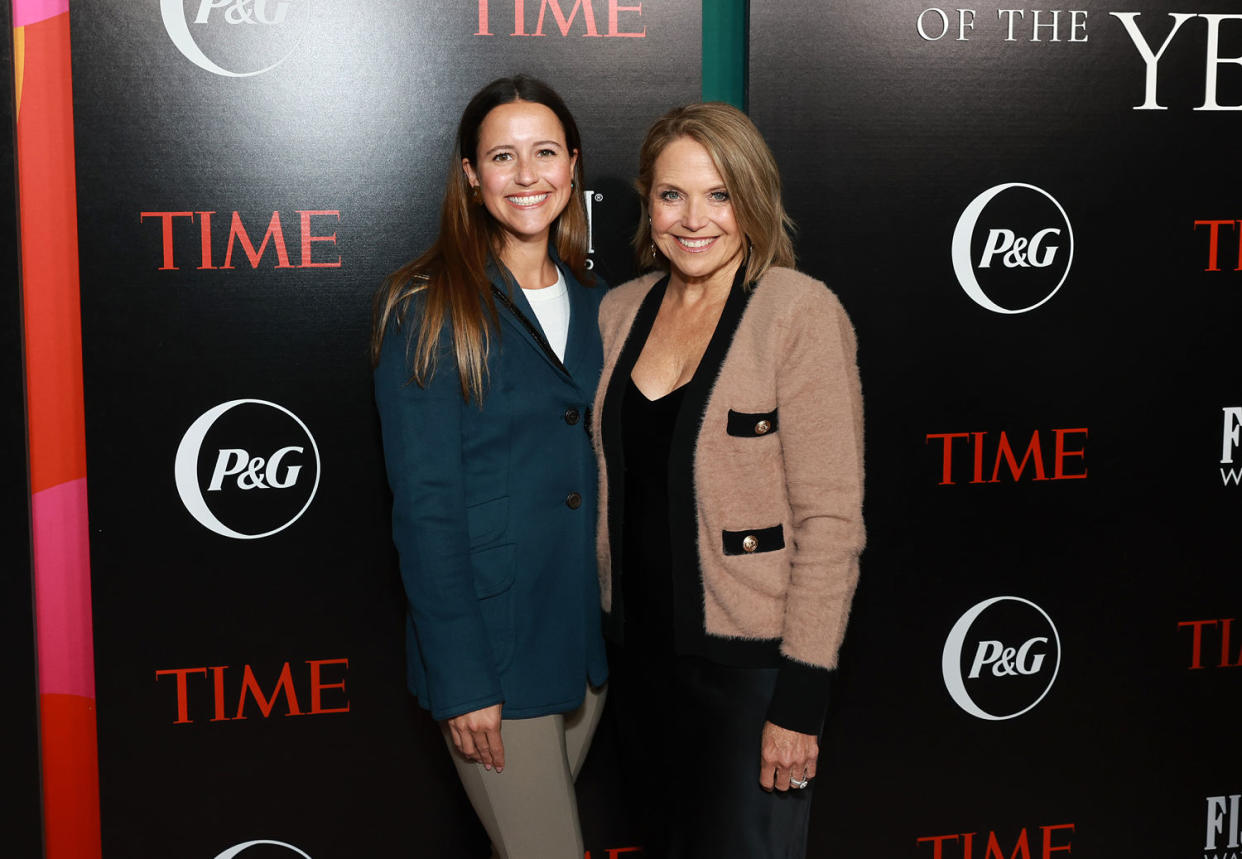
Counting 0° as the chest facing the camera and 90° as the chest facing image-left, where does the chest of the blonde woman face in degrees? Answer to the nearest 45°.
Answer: approximately 45°

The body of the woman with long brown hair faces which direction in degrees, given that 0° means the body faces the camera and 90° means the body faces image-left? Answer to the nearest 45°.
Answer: approximately 315°

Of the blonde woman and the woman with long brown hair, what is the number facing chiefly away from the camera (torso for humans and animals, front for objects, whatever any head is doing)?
0
